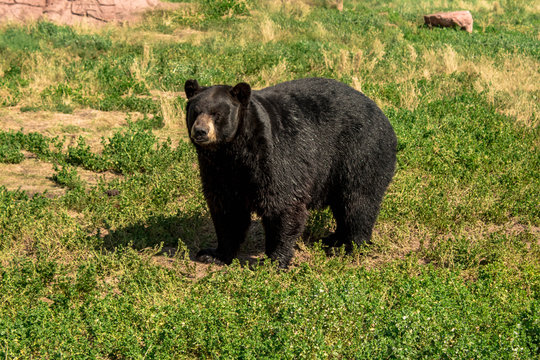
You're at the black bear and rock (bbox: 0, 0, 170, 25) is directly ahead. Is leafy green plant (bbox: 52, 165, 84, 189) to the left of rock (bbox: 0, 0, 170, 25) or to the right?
left

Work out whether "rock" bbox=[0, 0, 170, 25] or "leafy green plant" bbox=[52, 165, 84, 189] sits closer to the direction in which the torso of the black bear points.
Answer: the leafy green plant

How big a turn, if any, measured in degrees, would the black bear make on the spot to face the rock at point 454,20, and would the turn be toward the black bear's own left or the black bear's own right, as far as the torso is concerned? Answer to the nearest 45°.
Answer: approximately 135° to the black bear's own right

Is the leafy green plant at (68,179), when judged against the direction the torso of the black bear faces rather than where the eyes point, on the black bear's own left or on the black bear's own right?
on the black bear's own right

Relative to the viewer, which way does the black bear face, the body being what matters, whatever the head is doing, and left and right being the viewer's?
facing the viewer and to the left of the viewer

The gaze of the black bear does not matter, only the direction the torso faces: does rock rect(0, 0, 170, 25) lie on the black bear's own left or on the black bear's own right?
on the black bear's own right
